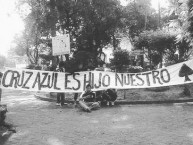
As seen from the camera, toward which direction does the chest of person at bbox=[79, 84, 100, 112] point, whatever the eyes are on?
toward the camera

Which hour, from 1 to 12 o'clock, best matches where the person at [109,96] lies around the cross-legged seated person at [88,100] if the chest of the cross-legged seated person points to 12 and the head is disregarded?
The person is roughly at 8 o'clock from the cross-legged seated person.

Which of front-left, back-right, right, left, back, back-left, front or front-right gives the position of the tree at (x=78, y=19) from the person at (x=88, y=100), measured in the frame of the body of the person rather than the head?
back

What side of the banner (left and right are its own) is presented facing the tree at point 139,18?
back

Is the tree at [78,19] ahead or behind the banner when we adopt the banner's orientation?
behind

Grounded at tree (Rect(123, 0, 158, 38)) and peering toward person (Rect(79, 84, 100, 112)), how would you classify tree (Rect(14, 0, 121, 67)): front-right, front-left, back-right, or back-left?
front-right

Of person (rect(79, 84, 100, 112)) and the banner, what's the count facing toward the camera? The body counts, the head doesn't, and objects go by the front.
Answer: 2

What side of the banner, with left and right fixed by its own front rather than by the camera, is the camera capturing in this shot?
front

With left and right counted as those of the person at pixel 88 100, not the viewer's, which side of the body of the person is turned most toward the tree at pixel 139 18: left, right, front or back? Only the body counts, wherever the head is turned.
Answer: back

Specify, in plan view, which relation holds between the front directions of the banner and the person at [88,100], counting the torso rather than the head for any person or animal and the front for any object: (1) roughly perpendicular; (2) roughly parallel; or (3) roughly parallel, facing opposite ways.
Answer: roughly parallel
